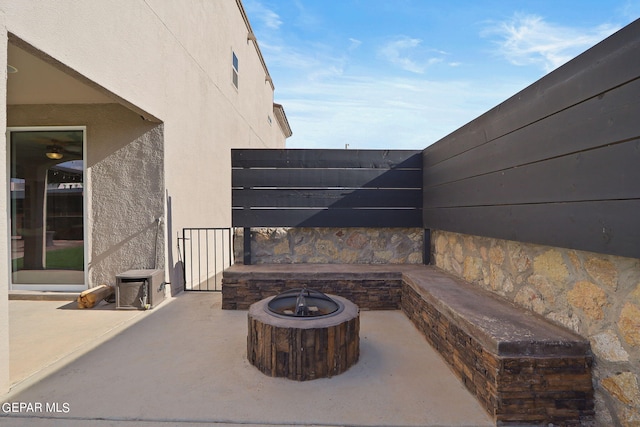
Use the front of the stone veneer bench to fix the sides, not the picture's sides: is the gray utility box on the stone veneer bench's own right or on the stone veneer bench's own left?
on the stone veneer bench's own right

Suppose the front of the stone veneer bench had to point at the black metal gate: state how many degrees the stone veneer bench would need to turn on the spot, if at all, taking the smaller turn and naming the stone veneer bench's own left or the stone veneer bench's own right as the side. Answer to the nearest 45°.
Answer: approximately 90° to the stone veneer bench's own right

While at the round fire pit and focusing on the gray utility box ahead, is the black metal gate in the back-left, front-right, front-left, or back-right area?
front-right

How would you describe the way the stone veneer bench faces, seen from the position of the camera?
facing the viewer and to the left of the viewer

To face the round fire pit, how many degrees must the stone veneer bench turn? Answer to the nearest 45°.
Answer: approximately 45° to its right
